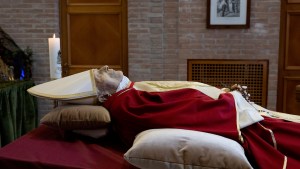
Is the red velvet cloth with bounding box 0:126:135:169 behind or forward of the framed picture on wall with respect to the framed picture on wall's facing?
forward

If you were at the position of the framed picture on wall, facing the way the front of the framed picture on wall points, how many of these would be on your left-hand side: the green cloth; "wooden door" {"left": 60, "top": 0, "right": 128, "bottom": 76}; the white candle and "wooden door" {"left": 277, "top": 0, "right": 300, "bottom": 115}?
1

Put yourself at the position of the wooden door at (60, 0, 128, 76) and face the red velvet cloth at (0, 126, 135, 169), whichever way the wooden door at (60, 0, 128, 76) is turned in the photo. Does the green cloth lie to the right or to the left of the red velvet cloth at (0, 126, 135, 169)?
right

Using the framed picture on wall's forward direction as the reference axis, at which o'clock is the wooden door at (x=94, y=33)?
The wooden door is roughly at 3 o'clock from the framed picture on wall.

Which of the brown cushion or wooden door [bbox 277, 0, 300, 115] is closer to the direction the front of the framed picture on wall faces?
the brown cushion

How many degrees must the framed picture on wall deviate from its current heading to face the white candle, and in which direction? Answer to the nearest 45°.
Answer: approximately 45° to its right

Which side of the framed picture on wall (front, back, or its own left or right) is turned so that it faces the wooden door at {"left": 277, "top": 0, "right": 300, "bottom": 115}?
left

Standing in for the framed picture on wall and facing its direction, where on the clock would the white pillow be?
The white pillow is roughly at 12 o'clock from the framed picture on wall.

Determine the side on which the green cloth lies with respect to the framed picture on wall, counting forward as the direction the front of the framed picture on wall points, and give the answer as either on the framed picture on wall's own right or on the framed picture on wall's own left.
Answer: on the framed picture on wall's own right

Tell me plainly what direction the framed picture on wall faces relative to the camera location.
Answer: facing the viewer

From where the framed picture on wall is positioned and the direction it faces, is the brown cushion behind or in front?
in front

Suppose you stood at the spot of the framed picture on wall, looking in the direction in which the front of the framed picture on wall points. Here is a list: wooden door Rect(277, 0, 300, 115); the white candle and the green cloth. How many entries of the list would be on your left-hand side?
1
